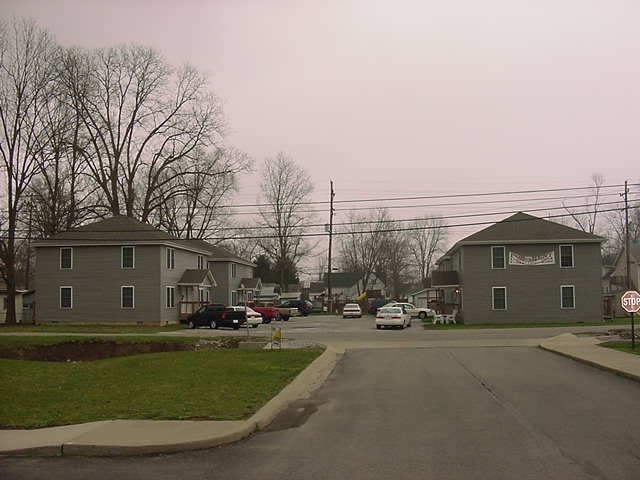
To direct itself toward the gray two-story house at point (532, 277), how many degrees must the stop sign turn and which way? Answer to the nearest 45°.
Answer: approximately 180°

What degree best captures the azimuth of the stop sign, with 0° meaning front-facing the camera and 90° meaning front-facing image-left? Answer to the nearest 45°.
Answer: approximately 0°

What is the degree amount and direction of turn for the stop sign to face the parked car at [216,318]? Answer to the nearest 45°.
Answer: approximately 135° to its right

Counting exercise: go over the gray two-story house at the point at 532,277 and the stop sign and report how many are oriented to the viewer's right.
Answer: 0
